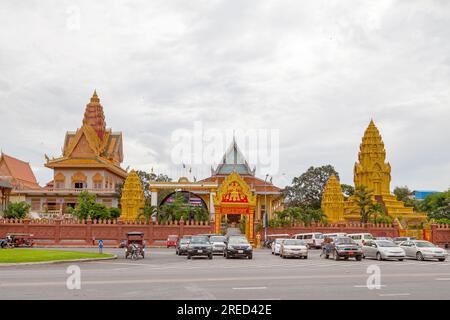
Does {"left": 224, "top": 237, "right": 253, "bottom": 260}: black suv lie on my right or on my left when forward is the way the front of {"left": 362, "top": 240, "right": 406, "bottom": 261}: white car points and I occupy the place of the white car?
on my right

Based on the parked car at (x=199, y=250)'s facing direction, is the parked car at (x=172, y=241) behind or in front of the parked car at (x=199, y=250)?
behind

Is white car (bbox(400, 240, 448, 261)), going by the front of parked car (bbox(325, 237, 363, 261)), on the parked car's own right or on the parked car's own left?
on the parked car's own left

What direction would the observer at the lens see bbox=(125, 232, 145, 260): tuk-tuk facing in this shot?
facing the viewer

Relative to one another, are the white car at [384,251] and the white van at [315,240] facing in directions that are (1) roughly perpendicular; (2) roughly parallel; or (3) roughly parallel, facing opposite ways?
roughly parallel

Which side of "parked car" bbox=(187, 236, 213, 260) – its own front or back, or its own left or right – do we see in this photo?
front

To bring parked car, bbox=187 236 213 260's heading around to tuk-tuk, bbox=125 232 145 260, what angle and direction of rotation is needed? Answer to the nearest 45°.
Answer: approximately 90° to its right

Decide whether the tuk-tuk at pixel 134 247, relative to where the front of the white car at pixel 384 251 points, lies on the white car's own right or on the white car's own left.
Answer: on the white car's own right

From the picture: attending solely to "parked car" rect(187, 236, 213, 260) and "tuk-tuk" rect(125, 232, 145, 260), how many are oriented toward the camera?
2

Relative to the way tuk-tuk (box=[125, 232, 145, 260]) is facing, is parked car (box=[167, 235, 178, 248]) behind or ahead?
behind

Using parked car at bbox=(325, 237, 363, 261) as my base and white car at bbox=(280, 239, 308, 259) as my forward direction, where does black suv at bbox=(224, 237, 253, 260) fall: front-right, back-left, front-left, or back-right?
front-left

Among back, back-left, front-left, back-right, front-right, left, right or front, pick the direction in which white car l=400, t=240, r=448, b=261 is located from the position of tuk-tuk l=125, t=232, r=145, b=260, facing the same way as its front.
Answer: left
